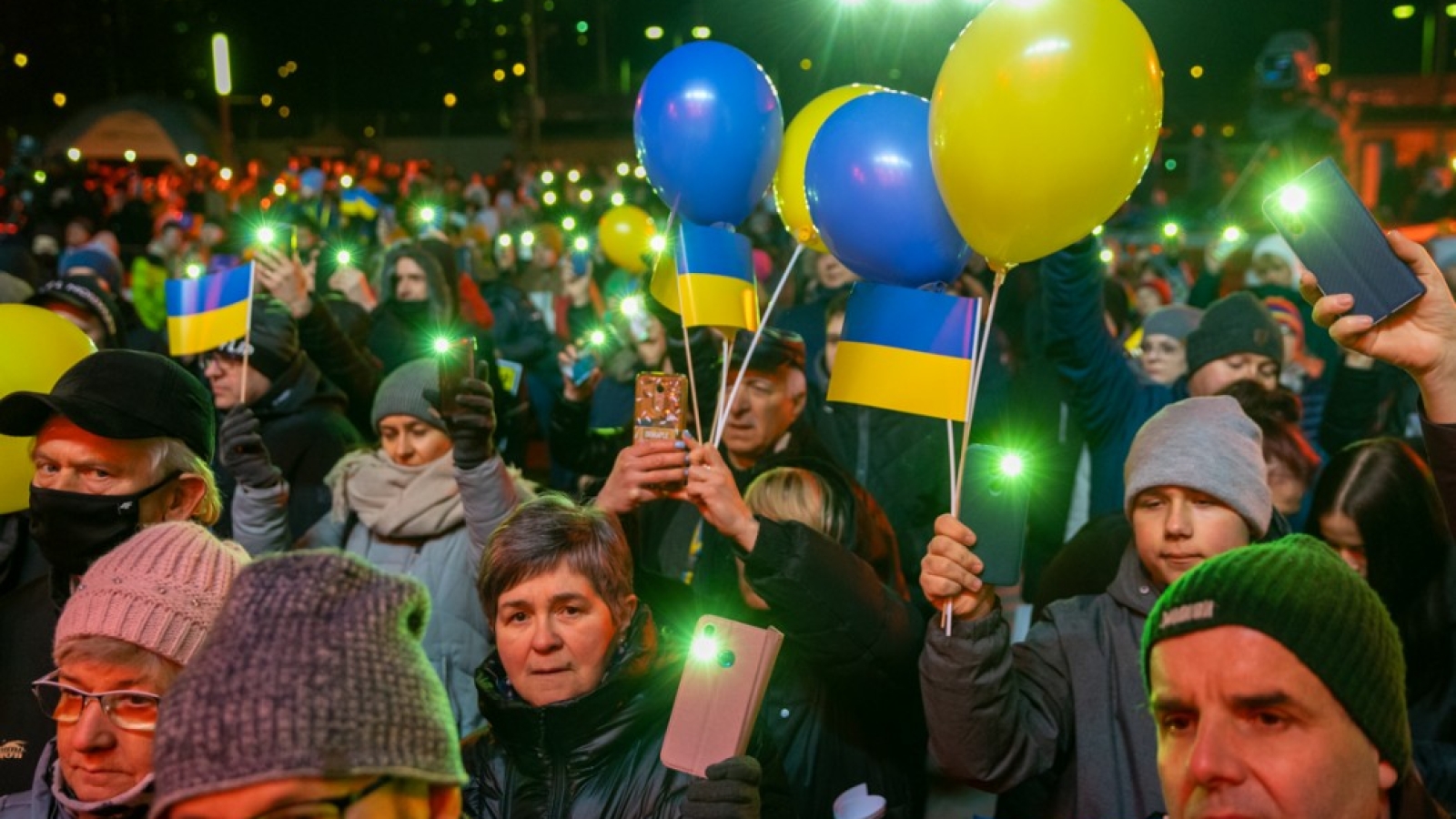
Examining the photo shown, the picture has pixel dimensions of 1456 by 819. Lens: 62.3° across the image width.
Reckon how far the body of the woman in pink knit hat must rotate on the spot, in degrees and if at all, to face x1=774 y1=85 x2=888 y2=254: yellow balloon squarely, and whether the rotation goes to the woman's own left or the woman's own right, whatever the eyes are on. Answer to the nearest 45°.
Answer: approximately 180°

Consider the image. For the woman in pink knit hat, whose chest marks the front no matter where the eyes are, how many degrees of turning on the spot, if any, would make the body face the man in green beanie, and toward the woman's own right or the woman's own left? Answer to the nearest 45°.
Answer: approximately 90° to the woman's own left

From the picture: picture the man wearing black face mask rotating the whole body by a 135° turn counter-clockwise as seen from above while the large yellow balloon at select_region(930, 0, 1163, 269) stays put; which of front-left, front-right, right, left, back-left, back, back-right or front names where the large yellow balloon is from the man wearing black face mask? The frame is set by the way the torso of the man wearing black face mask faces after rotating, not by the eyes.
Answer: front-right

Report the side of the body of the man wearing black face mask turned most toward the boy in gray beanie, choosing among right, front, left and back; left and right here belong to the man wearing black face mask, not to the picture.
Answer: left

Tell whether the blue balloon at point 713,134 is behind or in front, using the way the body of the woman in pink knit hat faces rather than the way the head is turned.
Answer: behind

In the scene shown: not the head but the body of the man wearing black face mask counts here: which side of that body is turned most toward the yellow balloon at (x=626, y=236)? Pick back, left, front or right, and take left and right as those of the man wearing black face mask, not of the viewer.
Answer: back

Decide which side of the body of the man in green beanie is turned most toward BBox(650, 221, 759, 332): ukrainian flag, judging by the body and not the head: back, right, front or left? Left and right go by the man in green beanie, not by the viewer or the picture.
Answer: right

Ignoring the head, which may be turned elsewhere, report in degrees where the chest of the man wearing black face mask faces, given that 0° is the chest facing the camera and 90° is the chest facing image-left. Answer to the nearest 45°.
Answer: approximately 45°

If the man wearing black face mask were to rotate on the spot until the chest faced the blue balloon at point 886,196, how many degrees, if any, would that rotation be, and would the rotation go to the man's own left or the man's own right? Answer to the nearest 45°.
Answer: approximately 135° to the man's own left
